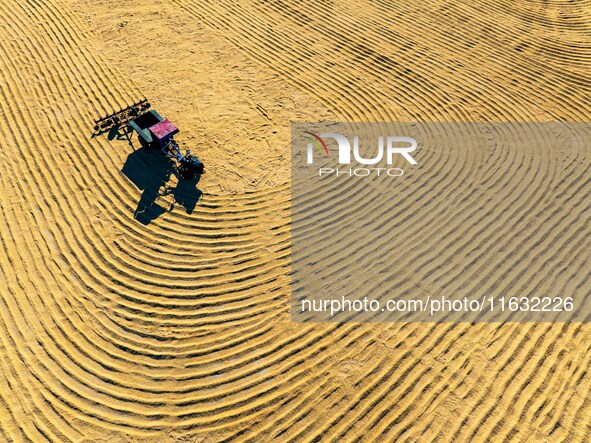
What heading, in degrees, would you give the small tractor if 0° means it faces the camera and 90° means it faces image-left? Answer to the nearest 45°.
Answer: approximately 315°
